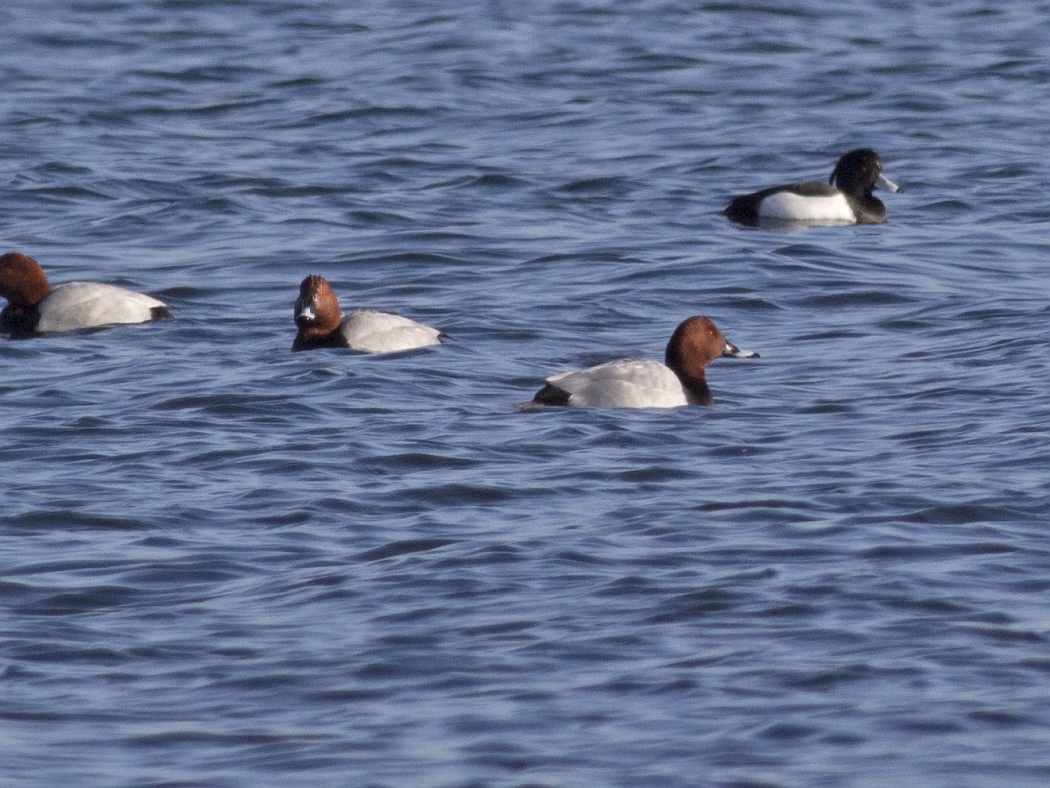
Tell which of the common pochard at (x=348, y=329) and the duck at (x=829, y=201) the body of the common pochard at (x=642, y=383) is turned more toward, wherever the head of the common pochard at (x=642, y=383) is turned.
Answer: the duck

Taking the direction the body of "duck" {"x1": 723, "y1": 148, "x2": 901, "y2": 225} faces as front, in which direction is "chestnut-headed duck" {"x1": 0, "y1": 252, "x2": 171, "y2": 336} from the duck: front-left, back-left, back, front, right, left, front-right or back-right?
back-right

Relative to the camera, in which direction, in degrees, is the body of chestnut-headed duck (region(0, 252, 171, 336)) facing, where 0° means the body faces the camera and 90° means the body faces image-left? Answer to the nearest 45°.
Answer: approximately 90°

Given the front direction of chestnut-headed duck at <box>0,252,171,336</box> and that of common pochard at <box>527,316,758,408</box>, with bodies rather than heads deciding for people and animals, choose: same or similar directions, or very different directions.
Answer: very different directions

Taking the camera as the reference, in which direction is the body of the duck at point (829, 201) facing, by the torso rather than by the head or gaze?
to the viewer's right

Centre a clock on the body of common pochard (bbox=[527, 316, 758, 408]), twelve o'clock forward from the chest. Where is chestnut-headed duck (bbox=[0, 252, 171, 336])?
The chestnut-headed duck is roughly at 7 o'clock from the common pochard.

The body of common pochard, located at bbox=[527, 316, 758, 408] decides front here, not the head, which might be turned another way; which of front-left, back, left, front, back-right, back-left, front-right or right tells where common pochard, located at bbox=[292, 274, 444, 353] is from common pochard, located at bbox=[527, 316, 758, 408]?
back-left

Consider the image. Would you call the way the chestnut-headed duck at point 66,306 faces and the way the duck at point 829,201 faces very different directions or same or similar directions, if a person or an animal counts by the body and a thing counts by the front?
very different directions

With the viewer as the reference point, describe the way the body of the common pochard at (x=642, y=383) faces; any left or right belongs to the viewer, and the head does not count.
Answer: facing to the right of the viewer

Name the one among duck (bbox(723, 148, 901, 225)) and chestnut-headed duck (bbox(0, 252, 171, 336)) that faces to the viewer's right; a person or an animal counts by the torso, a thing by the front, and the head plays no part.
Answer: the duck

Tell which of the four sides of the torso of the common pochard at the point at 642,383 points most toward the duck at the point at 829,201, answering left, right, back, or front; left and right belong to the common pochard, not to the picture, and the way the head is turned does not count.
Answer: left
